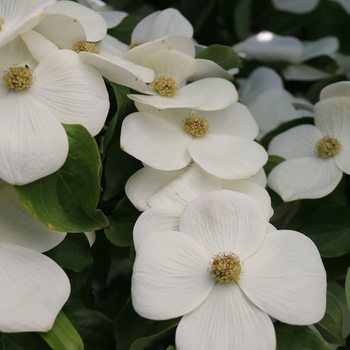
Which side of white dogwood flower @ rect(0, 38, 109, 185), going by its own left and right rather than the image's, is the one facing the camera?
front

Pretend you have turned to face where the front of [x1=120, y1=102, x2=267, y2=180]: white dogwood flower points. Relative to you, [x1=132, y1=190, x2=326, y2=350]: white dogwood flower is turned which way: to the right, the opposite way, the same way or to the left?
the same way

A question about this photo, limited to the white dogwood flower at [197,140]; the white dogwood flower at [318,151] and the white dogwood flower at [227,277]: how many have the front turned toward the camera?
3

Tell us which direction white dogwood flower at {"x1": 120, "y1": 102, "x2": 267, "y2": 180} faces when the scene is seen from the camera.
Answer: facing the viewer

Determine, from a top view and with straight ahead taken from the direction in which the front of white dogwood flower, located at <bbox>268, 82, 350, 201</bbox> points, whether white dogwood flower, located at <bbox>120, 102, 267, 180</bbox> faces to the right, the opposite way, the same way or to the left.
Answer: the same way

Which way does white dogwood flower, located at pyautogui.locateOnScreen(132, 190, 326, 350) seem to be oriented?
toward the camera
